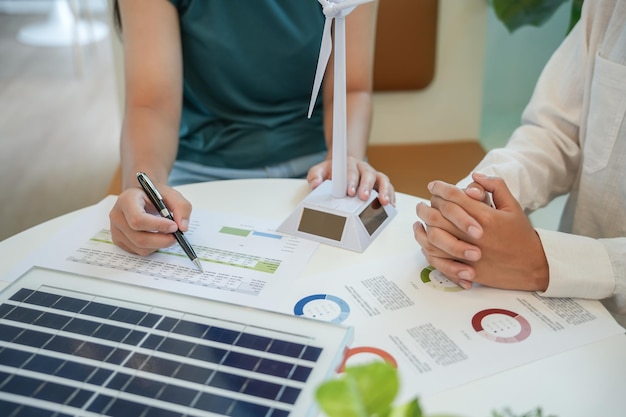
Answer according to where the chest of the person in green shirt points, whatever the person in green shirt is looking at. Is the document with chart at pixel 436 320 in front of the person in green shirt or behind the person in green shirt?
in front

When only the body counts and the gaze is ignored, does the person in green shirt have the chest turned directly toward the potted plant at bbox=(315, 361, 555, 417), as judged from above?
yes

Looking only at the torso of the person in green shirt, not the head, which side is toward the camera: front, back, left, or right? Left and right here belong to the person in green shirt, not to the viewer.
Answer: front

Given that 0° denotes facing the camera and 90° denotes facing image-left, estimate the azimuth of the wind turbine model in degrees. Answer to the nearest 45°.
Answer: approximately 45°

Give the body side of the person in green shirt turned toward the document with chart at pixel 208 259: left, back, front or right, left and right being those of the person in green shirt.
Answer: front

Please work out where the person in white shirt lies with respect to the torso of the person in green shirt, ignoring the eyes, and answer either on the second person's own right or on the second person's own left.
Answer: on the second person's own left
